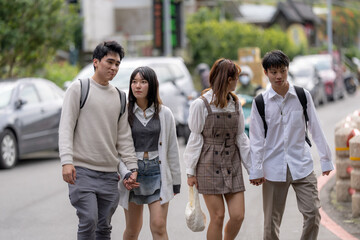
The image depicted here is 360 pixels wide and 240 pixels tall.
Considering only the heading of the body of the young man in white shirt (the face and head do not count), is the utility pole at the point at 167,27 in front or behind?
behind

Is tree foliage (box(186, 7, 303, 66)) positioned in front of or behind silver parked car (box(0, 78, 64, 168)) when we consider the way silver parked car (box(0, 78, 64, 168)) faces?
behind

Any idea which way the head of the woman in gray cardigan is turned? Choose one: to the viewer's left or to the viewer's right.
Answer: to the viewer's left

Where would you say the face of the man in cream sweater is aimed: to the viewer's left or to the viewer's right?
to the viewer's right

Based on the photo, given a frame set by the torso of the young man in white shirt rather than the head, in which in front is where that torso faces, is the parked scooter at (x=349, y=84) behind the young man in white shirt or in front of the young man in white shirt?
behind

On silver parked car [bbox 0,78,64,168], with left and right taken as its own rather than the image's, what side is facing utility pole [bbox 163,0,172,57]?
back

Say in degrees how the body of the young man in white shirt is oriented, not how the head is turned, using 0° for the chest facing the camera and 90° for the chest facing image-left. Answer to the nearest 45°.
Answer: approximately 0°

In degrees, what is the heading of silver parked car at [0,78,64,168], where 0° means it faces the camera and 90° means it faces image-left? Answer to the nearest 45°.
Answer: approximately 45°

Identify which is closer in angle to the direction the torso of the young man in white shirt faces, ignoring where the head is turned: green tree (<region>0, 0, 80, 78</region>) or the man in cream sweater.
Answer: the man in cream sweater

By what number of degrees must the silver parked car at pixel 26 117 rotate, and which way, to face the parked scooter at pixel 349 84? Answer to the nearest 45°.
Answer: approximately 180°
